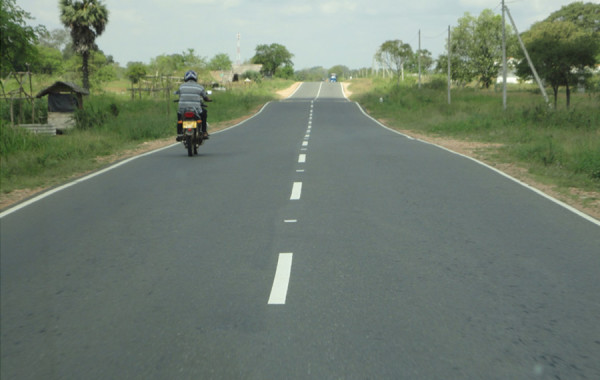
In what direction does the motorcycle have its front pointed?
away from the camera

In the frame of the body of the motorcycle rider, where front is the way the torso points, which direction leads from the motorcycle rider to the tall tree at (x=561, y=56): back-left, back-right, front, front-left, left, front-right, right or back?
front-right

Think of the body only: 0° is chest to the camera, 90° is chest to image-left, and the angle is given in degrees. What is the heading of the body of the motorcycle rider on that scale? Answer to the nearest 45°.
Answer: approximately 180°

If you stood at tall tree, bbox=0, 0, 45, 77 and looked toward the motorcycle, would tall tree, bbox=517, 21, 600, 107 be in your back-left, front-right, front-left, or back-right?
front-left

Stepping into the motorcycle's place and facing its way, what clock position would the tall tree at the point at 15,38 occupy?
The tall tree is roughly at 11 o'clock from the motorcycle.

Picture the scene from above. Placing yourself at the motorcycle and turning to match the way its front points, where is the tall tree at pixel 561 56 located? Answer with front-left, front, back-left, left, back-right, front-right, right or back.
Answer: front-right

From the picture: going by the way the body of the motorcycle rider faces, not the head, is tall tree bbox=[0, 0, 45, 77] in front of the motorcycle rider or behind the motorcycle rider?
in front
